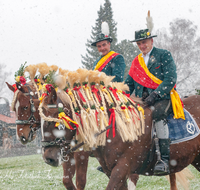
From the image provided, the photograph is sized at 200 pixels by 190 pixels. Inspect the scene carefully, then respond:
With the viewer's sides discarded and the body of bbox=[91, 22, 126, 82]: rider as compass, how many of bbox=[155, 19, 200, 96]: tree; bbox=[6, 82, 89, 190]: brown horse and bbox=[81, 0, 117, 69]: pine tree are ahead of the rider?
1

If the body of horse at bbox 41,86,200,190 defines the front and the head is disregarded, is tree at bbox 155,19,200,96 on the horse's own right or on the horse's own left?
on the horse's own right

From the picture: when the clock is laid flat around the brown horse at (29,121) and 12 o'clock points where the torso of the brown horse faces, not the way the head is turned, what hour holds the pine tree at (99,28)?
The pine tree is roughly at 5 o'clock from the brown horse.

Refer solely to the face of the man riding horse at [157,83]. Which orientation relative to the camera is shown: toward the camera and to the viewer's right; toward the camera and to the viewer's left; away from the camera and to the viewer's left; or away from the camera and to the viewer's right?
toward the camera and to the viewer's left

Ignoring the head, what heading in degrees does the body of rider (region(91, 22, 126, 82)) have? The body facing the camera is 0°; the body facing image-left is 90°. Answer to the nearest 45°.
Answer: approximately 45°

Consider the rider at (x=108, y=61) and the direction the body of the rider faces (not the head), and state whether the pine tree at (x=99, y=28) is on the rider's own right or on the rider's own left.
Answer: on the rider's own right

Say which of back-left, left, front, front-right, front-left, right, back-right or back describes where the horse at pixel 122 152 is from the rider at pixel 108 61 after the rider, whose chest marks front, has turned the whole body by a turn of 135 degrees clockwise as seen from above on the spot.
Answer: back

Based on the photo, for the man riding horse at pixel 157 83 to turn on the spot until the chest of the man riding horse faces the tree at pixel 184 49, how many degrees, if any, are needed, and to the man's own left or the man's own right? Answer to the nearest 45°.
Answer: approximately 135° to the man's own right

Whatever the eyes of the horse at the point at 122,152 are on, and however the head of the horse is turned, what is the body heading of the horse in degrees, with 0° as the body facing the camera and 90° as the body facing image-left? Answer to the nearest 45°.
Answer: approximately 90°

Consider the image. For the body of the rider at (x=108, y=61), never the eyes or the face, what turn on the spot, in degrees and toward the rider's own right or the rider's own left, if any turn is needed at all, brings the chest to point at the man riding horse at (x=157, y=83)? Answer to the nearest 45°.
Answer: approximately 90° to the rider's own left

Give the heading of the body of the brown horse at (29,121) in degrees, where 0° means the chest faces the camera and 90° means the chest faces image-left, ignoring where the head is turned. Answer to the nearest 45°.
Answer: approximately 45°

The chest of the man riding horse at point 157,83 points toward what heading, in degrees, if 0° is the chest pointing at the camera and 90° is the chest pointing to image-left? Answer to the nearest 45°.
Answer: approximately 45°
